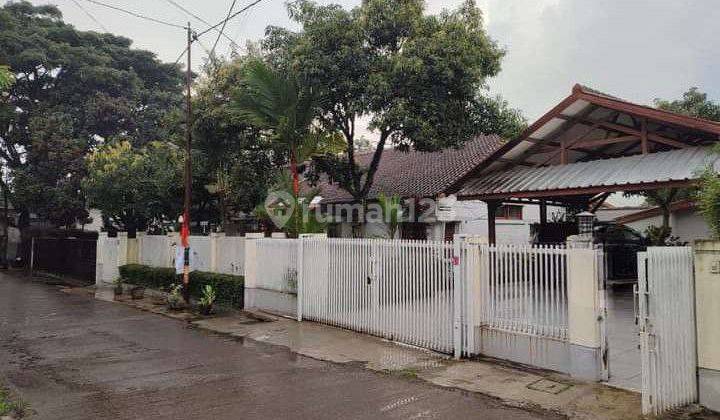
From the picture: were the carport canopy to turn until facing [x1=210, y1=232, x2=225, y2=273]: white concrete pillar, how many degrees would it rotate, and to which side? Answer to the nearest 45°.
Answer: approximately 45° to its right

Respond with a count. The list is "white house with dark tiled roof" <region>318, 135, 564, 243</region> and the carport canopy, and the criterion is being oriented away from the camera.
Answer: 0

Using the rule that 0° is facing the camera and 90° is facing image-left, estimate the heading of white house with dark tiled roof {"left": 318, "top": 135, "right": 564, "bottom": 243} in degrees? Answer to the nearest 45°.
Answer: approximately 45°

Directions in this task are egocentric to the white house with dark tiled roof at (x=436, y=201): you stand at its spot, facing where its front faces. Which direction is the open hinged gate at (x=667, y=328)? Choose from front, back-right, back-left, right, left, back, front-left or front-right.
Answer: front-left

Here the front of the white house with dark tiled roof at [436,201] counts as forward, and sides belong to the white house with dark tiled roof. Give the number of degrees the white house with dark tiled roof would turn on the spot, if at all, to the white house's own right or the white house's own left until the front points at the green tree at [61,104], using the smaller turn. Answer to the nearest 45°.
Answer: approximately 45° to the white house's own right

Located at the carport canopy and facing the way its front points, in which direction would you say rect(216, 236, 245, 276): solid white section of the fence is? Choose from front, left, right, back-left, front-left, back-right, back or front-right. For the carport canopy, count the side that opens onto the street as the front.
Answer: front-right

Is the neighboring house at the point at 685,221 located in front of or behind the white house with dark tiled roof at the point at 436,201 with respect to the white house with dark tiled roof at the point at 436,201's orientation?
behind

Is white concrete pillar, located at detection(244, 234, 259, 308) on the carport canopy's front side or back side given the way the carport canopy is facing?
on the front side
